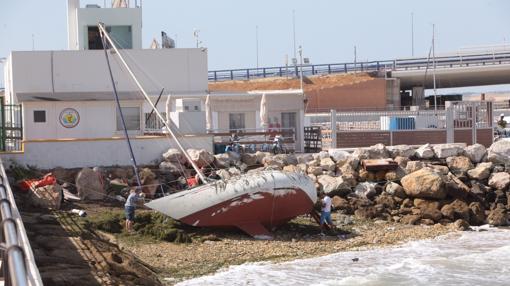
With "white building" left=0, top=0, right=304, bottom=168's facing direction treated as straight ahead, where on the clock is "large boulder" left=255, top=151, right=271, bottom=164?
The large boulder is roughly at 10 o'clock from the white building.

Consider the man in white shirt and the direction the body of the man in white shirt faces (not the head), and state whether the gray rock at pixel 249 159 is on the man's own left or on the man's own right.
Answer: on the man's own right

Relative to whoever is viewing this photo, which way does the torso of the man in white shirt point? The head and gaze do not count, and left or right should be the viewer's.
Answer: facing to the left of the viewer

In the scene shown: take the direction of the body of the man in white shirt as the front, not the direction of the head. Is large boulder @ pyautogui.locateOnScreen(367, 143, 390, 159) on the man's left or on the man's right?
on the man's right

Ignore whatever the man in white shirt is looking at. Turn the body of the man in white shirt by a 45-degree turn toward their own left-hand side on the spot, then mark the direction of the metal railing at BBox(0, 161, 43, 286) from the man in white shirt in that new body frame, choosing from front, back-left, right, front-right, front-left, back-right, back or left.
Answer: front-left

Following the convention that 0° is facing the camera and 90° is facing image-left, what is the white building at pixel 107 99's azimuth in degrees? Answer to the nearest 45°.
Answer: approximately 0°

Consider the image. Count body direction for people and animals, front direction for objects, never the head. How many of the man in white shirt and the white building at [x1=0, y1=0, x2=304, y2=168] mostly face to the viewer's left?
1

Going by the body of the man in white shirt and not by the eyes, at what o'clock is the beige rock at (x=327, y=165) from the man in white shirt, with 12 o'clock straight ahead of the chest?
The beige rock is roughly at 3 o'clock from the man in white shirt.

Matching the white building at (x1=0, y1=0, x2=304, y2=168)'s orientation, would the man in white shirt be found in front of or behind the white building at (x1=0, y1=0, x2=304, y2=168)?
in front
